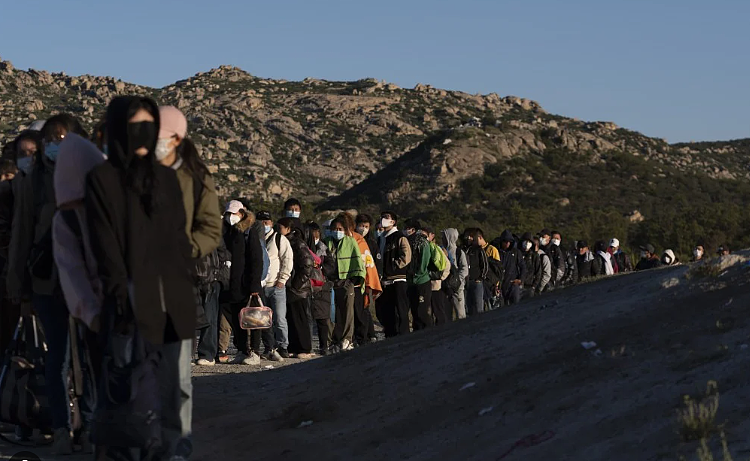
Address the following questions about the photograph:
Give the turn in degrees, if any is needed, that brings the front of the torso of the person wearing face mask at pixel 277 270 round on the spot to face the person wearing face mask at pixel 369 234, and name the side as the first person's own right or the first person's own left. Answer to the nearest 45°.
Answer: approximately 180°

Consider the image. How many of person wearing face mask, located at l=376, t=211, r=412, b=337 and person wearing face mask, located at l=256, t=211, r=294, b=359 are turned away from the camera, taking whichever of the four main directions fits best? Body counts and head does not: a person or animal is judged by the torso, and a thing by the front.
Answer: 0

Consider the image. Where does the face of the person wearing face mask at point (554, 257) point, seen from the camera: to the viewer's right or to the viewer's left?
to the viewer's left

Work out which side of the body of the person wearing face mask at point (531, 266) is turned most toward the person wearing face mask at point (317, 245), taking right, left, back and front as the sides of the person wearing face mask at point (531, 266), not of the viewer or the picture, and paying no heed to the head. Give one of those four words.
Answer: front

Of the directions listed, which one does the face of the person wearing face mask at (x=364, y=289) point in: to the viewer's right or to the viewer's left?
to the viewer's left

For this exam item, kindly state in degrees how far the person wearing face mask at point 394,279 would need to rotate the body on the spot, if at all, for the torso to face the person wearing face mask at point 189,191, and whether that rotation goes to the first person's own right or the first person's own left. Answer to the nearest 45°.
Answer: approximately 45° to the first person's own left

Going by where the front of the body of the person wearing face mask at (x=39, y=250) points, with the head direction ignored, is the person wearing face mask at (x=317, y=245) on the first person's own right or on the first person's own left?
on the first person's own left

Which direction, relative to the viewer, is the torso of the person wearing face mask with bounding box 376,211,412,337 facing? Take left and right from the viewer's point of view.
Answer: facing the viewer and to the left of the viewer

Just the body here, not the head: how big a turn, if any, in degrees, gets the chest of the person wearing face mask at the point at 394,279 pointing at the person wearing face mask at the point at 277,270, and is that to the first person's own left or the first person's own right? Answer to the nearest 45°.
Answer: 0° — they already face them

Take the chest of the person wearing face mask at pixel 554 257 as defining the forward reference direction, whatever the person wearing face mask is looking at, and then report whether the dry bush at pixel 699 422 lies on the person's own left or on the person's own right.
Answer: on the person's own left

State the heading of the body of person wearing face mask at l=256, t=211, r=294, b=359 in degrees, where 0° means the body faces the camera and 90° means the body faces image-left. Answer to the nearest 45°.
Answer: approximately 45°

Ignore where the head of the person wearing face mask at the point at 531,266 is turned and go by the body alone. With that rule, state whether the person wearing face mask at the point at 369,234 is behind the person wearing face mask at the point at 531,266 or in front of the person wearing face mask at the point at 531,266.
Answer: in front

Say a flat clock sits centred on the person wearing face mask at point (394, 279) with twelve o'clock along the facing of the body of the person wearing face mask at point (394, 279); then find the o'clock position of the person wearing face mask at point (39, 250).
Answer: the person wearing face mask at point (39, 250) is roughly at 11 o'clock from the person wearing face mask at point (394, 279).
